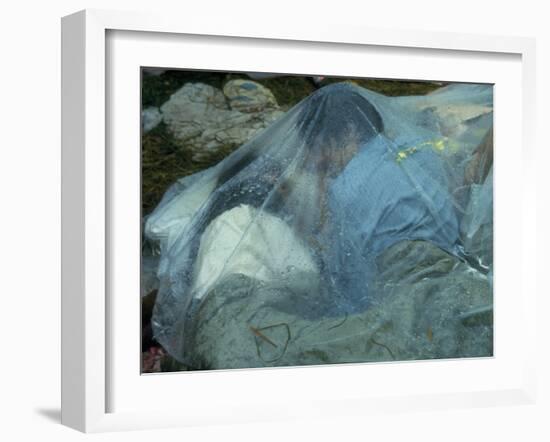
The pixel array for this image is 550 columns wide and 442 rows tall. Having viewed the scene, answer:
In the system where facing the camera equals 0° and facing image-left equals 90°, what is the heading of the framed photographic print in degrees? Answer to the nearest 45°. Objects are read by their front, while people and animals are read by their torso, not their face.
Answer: approximately 315°
